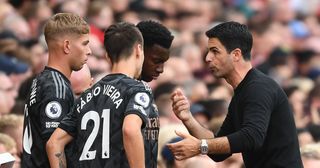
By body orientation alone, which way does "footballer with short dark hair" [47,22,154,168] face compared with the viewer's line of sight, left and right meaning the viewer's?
facing away from the viewer and to the right of the viewer
